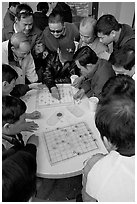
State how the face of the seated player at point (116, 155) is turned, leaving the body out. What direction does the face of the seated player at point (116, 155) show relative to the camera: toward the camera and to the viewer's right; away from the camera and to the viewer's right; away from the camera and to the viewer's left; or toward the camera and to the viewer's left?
away from the camera and to the viewer's left

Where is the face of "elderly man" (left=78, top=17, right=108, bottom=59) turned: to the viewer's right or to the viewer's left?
to the viewer's left

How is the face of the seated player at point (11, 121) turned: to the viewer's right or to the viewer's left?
to the viewer's right

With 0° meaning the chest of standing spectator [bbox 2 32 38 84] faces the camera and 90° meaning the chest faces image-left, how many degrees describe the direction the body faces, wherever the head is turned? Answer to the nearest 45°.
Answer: approximately 315°

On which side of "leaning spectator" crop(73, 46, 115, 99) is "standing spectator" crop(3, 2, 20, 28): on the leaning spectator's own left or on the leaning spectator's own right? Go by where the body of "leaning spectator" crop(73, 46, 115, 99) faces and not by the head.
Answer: on the leaning spectator's own right

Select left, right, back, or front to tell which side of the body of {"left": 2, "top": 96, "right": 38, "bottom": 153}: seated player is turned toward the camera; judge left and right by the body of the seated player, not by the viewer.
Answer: right
